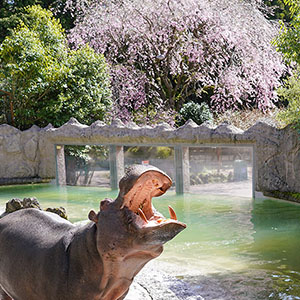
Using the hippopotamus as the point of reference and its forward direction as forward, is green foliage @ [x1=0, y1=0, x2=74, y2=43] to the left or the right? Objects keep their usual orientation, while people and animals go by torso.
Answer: on its left

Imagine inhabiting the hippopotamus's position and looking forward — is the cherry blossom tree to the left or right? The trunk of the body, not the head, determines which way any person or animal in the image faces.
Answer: on its left

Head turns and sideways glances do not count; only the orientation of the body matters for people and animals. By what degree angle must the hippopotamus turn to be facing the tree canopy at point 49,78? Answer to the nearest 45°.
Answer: approximately 90° to its left

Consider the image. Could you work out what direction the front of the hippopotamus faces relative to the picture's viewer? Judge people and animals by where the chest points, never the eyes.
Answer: facing to the right of the viewer

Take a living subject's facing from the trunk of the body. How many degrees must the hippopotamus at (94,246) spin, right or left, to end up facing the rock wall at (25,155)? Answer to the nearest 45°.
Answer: approximately 90° to its left

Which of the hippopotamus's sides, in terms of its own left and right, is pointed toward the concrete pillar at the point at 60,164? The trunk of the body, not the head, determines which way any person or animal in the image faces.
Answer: left

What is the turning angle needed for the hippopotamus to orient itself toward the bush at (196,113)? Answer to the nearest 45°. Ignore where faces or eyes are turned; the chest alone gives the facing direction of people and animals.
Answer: approximately 90° to its left

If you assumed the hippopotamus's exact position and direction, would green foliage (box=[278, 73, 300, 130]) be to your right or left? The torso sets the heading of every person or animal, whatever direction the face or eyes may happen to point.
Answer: on your left

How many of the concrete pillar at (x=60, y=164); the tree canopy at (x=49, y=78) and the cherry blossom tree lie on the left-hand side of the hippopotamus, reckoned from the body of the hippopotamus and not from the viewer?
3
